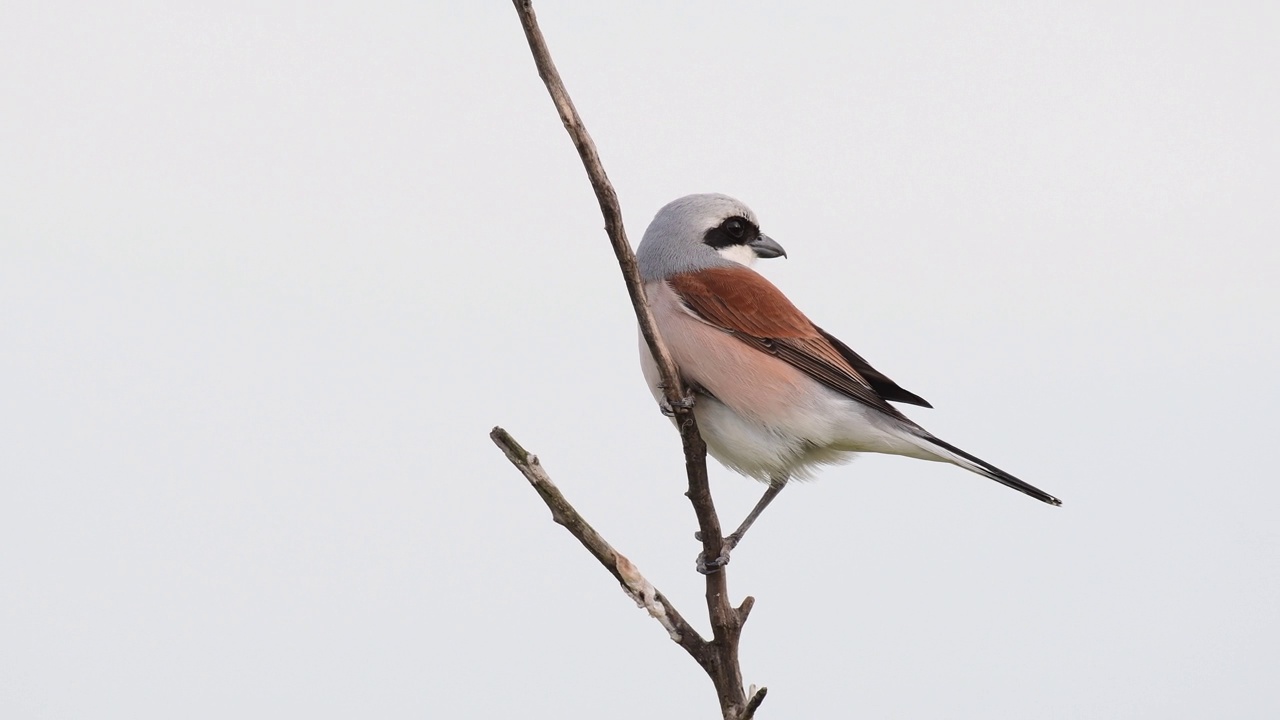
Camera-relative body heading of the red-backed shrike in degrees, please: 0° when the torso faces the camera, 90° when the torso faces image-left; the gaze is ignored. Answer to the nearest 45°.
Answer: approximately 90°
